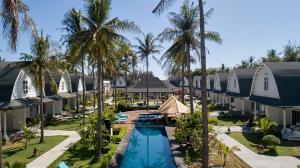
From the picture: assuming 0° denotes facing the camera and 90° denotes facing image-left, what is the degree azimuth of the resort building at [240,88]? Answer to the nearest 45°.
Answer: approximately 45°

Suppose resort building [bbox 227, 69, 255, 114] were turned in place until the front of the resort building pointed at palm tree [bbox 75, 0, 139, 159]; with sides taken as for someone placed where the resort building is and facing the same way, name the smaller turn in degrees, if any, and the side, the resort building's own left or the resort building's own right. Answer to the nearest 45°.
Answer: approximately 45° to the resort building's own left

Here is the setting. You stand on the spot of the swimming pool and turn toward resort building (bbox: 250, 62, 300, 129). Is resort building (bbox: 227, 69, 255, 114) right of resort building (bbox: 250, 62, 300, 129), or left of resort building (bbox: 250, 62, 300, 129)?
left

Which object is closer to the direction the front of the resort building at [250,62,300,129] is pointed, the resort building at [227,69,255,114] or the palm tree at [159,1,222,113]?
the palm tree

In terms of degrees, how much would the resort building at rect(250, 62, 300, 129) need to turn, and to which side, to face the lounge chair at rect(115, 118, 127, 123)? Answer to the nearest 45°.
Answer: approximately 45° to its right

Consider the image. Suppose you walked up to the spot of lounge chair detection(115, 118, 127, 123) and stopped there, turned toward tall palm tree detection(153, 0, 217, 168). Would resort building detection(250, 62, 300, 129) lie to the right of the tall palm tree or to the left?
left

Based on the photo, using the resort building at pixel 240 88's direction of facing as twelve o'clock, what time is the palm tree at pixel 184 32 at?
The palm tree is roughly at 11 o'clock from the resort building.

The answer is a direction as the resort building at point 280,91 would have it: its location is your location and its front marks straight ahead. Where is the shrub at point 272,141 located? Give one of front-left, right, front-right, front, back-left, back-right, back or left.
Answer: front-left

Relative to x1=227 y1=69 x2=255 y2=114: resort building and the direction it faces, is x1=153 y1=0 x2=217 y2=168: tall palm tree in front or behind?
in front

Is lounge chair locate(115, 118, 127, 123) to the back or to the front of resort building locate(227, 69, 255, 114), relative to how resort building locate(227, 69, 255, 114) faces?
to the front
